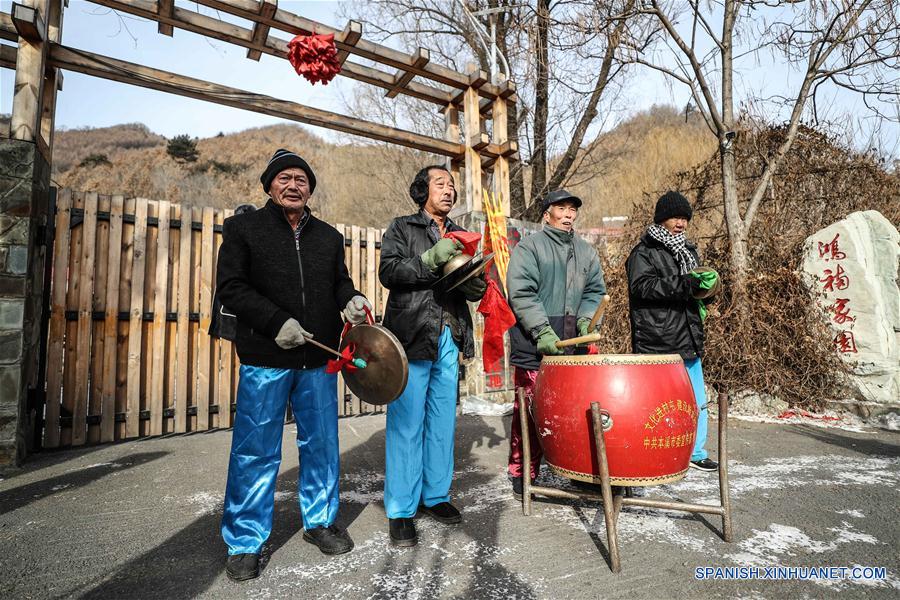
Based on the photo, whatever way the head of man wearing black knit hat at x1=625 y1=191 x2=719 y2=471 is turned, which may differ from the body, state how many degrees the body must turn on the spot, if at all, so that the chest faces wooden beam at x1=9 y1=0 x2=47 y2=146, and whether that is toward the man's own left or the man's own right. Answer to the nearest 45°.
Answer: approximately 90° to the man's own right

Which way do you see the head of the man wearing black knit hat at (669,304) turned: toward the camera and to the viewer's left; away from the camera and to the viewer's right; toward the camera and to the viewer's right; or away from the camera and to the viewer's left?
toward the camera and to the viewer's right

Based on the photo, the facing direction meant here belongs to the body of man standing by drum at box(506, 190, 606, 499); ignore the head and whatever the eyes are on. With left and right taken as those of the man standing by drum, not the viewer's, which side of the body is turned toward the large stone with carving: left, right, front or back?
left

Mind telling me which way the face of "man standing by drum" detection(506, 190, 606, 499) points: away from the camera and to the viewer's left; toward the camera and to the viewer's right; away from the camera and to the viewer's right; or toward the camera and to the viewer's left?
toward the camera and to the viewer's right

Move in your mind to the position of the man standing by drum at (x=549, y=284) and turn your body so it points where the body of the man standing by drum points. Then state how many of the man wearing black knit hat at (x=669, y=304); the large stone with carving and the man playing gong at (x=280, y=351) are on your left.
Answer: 2

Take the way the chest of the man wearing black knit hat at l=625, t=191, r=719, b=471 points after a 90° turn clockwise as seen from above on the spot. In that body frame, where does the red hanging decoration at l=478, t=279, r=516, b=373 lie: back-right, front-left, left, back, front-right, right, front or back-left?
front

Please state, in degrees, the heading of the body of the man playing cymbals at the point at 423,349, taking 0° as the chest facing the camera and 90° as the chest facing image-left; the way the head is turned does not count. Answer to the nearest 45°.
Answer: approximately 315°

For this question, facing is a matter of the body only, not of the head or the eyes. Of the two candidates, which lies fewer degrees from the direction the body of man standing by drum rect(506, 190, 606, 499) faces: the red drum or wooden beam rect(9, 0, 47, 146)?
the red drum

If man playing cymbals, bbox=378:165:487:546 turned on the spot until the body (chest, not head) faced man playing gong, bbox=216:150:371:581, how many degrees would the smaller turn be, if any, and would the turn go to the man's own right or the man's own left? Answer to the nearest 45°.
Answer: approximately 90° to the man's own right

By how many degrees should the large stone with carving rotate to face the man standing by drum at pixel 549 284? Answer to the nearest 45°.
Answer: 0° — it already faces them

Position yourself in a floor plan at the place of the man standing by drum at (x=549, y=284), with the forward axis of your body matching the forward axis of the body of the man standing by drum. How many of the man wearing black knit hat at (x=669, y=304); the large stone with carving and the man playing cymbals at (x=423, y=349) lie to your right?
1

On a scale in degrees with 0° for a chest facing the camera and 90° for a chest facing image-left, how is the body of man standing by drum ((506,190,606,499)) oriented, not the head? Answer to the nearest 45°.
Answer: approximately 315°
